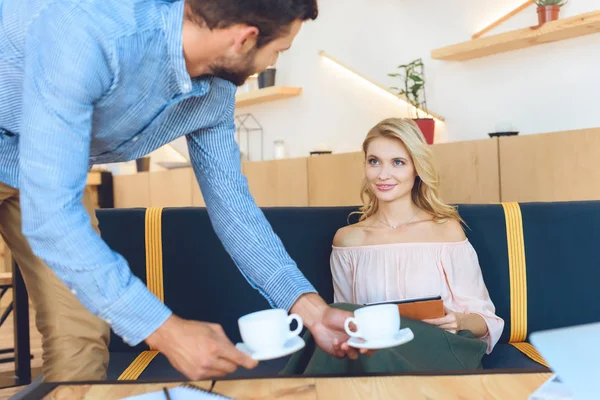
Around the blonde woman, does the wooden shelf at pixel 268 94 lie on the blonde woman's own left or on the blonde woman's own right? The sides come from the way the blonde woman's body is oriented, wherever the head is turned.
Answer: on the blonde woman's own right

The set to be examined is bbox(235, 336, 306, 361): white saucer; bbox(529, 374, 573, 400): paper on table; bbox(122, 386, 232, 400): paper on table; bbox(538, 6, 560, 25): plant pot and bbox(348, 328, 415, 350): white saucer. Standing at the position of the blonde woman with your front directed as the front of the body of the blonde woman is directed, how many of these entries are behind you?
1

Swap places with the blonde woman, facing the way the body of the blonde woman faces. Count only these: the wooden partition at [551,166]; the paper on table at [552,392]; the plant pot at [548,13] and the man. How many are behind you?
2

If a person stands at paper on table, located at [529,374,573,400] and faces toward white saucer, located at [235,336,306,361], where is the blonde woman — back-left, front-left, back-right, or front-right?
front-right

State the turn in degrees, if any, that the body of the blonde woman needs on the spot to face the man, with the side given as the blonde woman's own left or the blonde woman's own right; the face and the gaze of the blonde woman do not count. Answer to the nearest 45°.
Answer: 0° — they already face them

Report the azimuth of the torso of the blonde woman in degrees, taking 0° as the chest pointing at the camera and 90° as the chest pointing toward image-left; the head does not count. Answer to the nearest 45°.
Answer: approximately 45°

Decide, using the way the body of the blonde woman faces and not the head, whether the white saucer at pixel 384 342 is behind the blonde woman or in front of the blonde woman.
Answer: in front

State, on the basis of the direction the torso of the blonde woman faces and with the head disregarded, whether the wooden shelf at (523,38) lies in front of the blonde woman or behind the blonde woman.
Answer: behind

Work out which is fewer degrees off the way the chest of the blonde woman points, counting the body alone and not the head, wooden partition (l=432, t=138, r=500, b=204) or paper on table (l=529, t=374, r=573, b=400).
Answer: the paper on table

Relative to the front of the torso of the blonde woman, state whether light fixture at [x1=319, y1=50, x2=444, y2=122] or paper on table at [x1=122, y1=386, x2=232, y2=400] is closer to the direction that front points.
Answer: the paper on table

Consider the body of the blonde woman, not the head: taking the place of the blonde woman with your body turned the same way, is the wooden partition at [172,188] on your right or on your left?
on your right

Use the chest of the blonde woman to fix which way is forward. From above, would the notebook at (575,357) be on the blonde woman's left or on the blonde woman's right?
on the blonde woman's left

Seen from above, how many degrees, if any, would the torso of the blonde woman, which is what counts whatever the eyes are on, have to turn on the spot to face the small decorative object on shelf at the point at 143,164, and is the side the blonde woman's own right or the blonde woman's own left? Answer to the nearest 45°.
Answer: approximately 90° to the blonde woman's own right

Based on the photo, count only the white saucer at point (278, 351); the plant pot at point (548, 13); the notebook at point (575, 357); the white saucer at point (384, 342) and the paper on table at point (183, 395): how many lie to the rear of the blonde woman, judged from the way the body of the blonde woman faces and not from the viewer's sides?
1

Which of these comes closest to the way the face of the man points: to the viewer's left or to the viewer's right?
to the viewer's right
